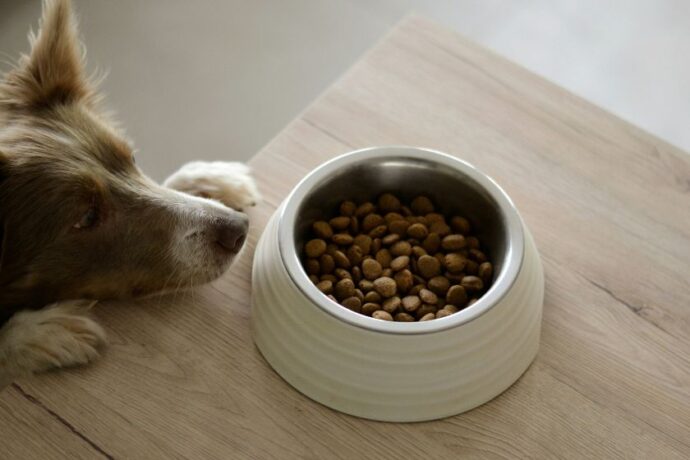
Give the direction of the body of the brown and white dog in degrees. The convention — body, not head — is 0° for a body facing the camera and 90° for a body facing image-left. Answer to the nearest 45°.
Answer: approximately 270°
